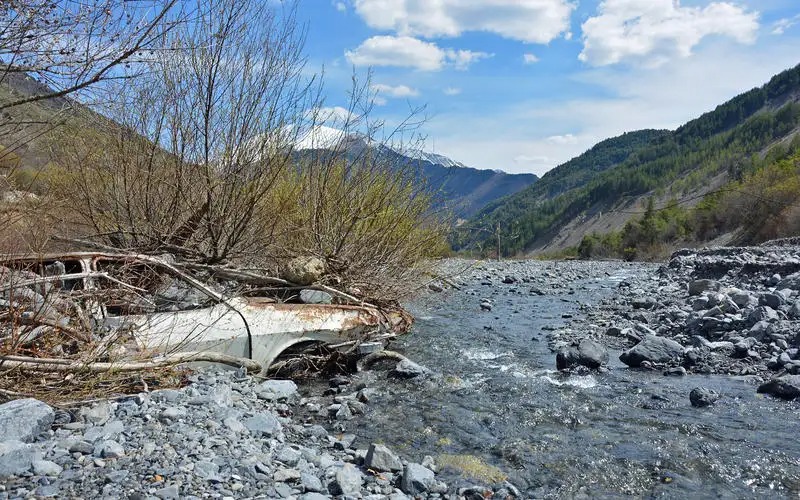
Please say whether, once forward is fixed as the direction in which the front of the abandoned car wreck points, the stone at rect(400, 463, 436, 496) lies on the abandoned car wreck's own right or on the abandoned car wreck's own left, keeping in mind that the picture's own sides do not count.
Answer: on the abandoned car wreck's own right

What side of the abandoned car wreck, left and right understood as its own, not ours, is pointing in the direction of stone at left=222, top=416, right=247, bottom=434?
right

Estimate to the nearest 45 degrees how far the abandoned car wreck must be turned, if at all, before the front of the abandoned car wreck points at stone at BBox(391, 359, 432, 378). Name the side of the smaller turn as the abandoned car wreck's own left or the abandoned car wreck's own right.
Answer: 0° — it already faces it

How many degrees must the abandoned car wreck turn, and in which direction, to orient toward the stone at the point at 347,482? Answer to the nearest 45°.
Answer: approximately 45° to its right

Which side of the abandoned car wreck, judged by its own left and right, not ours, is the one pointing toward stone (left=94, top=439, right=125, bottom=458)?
right

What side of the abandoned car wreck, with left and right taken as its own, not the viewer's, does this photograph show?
right

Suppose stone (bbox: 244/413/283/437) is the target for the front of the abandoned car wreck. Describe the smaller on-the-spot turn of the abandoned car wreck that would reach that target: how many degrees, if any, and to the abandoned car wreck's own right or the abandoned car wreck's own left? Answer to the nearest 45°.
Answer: approximately 45° to the abandoned car wreck's own right

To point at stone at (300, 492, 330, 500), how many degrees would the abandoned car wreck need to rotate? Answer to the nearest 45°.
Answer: approximately 90° to its right
